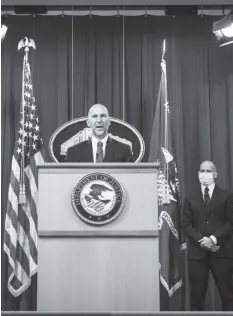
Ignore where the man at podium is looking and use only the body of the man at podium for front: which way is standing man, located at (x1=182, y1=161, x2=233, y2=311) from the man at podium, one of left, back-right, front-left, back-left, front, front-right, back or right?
back-left

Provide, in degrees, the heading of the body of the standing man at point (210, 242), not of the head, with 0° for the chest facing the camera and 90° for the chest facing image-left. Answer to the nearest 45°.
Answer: approximately 0°

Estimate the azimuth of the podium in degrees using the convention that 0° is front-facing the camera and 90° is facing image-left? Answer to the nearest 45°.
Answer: approximately 0°

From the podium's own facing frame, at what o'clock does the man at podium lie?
The man at podium is roughly at 6 o'clock from the podium.

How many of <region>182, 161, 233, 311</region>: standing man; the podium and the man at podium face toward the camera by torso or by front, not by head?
3

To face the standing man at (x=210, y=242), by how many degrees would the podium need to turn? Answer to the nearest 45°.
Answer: approximately 135° to its left

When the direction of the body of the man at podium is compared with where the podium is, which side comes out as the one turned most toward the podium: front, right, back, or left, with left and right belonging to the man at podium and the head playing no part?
front
